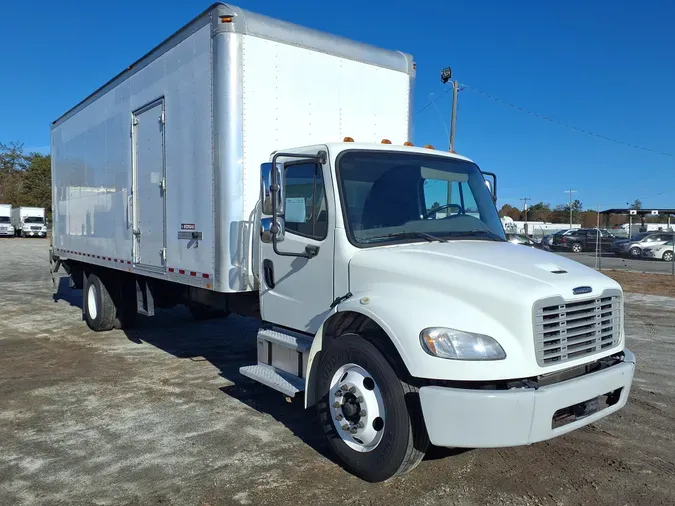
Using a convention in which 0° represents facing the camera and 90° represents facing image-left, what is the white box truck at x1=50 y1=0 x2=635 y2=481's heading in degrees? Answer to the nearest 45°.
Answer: approximately 315°

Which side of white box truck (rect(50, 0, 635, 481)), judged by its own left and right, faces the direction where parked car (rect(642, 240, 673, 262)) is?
left

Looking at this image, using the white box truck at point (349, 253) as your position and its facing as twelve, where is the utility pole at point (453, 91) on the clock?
The utility pole is roughly at 8 o'clock from the white box truck.

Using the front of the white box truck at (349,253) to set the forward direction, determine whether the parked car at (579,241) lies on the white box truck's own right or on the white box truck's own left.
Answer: on the white box truck's own left

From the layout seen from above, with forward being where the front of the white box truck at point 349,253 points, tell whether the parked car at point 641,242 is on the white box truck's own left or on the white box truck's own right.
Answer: on the white box truck's own left

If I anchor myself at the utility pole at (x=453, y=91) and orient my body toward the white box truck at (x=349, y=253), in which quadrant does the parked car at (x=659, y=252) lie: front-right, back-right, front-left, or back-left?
back-left
